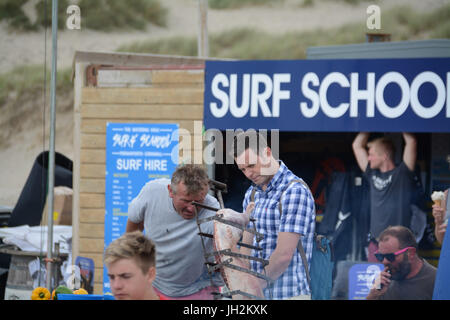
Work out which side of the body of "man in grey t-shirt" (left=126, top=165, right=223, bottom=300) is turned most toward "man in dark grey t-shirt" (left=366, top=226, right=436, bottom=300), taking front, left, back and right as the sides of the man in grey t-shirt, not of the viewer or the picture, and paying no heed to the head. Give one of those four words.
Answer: left

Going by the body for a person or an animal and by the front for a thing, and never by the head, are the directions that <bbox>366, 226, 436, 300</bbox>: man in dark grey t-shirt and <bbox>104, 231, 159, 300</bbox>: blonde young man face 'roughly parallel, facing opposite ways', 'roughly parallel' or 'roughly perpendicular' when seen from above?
roughly parallel

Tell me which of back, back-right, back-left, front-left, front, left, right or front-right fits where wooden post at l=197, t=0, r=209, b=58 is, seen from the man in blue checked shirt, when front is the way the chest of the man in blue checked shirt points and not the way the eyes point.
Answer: back-right

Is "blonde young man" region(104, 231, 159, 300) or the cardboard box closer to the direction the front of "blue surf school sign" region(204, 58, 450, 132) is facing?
the blonde young man

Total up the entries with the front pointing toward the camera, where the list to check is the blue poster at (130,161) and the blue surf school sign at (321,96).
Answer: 2

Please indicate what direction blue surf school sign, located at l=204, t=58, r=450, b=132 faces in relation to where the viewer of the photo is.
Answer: facing the viewer

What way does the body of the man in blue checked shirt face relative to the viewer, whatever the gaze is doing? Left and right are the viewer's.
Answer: facing the viewer and to the left of the viewer

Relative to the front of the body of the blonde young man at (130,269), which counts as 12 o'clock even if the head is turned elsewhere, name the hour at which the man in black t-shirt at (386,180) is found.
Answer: The man in black t-shirt is roughly at 6 o'clock from the blonde young man.

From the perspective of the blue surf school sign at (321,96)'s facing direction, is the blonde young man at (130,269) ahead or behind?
ahead

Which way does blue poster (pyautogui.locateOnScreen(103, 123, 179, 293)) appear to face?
toward the camera
